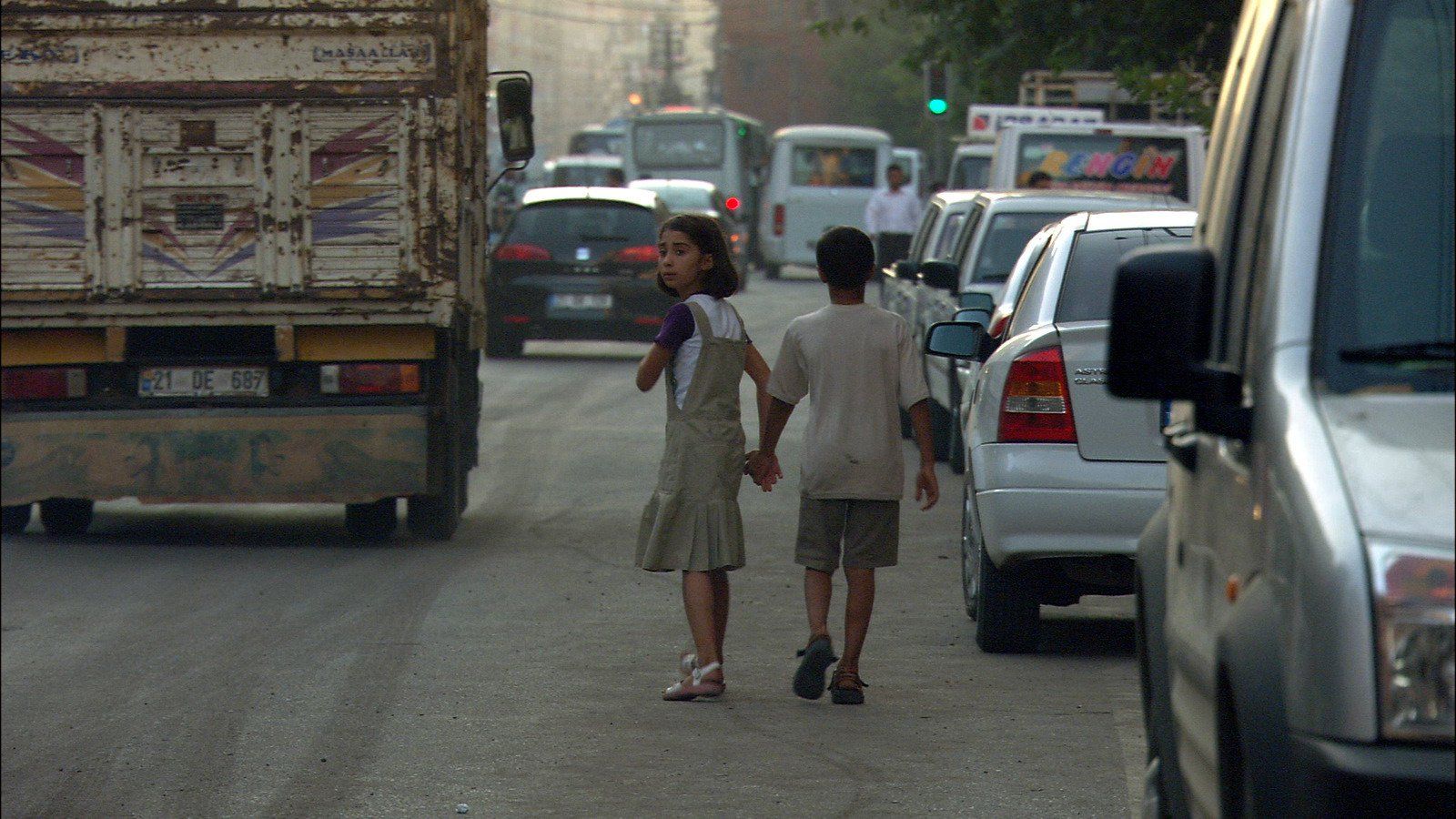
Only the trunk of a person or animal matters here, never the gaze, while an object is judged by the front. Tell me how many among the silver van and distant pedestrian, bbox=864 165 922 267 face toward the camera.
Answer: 2

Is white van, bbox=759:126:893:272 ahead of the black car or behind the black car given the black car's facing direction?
ahead

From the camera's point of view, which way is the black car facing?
away from the camera

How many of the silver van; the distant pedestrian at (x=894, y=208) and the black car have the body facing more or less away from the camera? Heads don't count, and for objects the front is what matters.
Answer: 1

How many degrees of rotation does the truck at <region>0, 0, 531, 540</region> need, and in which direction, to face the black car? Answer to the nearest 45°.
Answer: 0° — it already faces it

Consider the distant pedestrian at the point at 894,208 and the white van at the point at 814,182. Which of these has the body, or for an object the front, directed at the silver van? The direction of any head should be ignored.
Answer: the distant pedestrian

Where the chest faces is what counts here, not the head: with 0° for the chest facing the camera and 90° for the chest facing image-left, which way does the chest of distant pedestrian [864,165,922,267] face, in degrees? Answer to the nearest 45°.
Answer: approximately 0°

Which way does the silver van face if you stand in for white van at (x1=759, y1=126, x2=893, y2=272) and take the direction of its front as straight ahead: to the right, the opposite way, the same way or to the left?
the opposite way

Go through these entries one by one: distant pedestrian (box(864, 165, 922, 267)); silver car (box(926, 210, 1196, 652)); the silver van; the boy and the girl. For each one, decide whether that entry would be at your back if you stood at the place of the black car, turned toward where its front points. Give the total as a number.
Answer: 4

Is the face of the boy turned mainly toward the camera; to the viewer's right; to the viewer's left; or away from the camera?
away from the camera

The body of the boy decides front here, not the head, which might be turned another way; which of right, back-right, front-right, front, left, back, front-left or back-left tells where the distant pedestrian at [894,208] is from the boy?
front

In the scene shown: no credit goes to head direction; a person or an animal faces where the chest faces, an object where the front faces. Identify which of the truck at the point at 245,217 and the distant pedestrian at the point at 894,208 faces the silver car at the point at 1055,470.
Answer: the distant pedestrian

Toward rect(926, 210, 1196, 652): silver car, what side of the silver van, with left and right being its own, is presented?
back

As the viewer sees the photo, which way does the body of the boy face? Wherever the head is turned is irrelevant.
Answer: away from the camera

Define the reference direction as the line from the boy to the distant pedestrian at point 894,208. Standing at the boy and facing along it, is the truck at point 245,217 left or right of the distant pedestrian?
left

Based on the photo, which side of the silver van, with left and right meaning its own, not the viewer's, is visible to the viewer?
front

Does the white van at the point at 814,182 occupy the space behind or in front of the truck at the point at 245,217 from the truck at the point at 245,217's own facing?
in front

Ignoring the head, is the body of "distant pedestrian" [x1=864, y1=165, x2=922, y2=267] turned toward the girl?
yes
